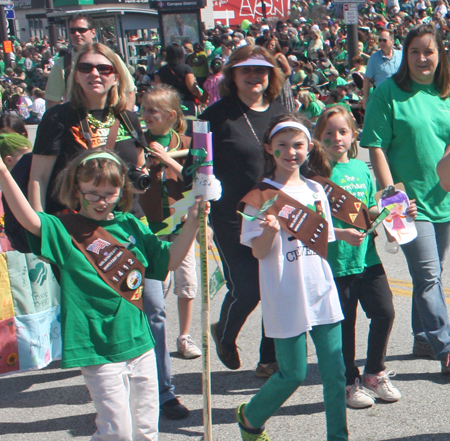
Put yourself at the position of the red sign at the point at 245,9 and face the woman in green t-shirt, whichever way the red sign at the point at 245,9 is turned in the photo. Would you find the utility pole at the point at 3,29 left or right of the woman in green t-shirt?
right

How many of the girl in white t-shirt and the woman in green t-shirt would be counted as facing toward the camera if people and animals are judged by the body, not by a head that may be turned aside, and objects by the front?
2

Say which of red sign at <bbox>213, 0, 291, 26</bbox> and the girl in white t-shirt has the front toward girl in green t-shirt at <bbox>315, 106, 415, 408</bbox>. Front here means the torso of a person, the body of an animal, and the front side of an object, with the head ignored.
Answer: the red sign

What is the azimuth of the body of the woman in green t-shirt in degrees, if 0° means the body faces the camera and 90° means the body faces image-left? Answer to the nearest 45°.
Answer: approximately 0°

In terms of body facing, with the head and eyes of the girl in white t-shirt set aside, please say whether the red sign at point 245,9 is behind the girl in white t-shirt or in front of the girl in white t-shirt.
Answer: behind

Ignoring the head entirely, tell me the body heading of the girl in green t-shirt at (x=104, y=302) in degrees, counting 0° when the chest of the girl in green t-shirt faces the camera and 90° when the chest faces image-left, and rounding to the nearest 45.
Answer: approximately 315°

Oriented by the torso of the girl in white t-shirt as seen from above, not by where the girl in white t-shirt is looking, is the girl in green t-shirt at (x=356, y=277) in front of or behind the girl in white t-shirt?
behind

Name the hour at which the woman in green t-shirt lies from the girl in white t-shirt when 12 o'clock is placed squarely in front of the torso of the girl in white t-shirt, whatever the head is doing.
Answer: The woman in green t-shirt is roughly at 7 o'clock from the girl in white t-shirt.

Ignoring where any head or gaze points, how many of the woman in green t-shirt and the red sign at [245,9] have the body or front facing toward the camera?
2

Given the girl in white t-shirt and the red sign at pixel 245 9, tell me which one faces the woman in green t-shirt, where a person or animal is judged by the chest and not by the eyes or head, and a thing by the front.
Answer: the red sign
